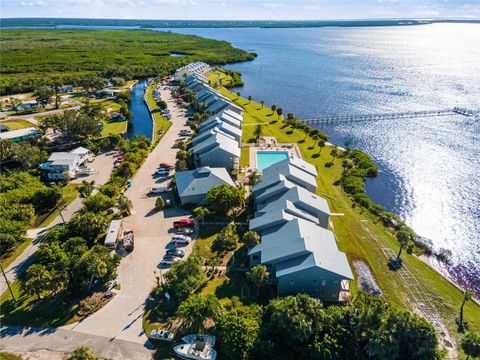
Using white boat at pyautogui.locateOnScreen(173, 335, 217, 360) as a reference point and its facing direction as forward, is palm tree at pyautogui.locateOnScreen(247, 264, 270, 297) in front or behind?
behind

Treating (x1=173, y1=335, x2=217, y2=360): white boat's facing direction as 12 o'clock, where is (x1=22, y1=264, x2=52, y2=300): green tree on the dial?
The green tree is roughly at 1 o'clock from the white boat.

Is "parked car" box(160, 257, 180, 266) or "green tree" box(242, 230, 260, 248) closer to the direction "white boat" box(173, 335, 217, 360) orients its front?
the parked car

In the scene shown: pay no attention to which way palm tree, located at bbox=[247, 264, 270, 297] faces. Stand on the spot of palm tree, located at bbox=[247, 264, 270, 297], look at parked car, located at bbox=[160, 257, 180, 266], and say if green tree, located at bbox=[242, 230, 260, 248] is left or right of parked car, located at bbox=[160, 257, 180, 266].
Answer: right

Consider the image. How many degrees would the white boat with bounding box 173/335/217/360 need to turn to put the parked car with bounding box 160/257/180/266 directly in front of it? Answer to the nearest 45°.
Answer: approximately 90° to its right

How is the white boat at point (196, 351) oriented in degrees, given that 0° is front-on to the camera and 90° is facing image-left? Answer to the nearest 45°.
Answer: approximately 90°

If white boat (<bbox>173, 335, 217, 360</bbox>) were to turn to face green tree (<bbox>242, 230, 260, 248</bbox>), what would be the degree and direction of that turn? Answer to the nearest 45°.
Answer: approximately 135° to its right

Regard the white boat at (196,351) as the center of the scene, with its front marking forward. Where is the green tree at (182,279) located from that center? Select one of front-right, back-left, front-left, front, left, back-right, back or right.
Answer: right

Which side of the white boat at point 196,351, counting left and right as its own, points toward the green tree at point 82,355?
front

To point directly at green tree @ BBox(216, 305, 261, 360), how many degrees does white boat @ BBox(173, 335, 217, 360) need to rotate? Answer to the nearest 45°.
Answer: approximately 180°
